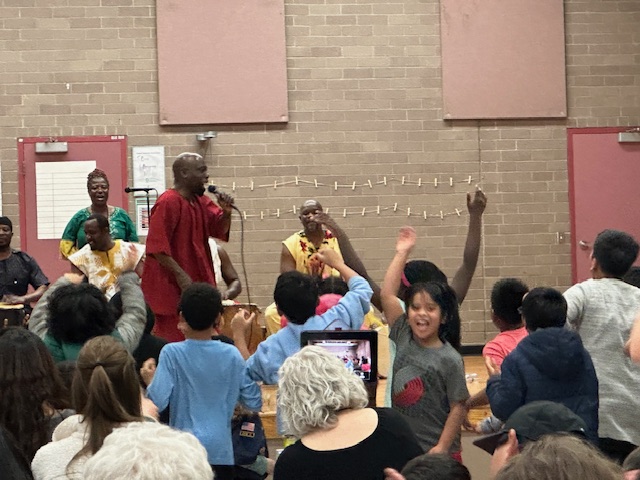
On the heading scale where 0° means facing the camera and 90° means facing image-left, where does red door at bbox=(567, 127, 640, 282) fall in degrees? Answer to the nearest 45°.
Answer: approximately 0°

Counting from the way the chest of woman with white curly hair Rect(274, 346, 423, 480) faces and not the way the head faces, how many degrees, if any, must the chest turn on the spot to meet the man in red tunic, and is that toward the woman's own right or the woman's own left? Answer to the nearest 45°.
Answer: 0° — they already face them

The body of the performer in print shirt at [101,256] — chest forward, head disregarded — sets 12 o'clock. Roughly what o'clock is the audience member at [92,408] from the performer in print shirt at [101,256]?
the audience member at [92,408] is roughly at 12 o'clock from the performer in print shirt at [101,256].

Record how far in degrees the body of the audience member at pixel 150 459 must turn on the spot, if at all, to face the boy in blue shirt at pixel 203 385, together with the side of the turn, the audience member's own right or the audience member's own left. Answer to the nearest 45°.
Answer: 0° — they already face them

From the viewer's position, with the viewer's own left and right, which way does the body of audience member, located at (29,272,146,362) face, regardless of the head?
facing away from the viewer

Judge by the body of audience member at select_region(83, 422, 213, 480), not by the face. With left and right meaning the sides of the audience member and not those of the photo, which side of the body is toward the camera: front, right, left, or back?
back

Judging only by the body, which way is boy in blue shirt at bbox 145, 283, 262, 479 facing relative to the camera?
away from the camera

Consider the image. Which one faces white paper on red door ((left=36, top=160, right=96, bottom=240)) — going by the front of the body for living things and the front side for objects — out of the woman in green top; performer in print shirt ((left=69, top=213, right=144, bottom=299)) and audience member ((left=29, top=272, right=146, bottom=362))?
audience member ((left=29, top=272, right=146, bottom=362))

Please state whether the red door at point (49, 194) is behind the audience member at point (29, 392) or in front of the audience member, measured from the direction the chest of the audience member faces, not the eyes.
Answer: in front

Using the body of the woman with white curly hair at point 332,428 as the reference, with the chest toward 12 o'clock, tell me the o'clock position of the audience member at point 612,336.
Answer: The audience member is roughly at 1 o'clock from the woman with white curly hair.

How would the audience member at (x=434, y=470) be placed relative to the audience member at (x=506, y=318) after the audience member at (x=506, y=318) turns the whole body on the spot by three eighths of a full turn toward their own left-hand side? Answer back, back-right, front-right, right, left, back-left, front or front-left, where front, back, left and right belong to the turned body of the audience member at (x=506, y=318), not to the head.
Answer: front

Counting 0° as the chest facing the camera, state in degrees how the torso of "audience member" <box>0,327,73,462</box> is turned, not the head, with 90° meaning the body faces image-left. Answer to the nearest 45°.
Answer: approximately 180°

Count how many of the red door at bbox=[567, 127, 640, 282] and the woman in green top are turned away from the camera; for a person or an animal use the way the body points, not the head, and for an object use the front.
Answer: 0

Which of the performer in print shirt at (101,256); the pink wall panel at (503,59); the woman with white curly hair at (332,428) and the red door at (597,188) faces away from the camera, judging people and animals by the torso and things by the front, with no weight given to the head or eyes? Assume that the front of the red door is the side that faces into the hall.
the woman with white curly hair
